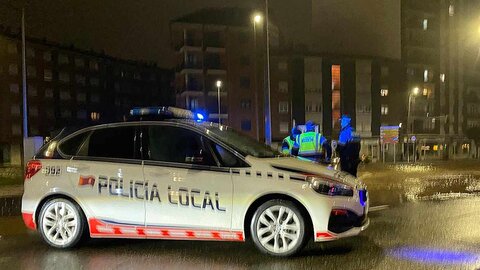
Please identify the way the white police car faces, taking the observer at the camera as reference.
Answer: facing to the right of the viewer

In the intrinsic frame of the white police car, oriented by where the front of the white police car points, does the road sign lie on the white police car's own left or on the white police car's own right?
on the white police car's own left

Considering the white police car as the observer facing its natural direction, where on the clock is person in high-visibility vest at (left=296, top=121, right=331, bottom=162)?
The person in high-visibility vest is roughly at 10 o'clock from the white police car.

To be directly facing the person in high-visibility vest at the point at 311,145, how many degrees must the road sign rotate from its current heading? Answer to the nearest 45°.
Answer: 0° — it already faces them

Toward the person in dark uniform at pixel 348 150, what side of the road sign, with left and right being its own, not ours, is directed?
front

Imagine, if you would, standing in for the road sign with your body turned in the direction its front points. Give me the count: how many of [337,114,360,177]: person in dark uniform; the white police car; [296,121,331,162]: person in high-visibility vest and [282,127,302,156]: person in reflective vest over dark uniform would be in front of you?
4

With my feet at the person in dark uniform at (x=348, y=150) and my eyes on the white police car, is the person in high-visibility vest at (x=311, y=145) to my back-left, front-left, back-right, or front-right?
front-right

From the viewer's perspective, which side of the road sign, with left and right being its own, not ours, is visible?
front

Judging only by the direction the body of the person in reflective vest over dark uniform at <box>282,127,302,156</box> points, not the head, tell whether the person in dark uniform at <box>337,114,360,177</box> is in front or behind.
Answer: in front

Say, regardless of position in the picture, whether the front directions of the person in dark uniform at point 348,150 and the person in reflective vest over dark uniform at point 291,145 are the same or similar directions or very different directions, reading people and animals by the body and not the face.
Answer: very different directions
